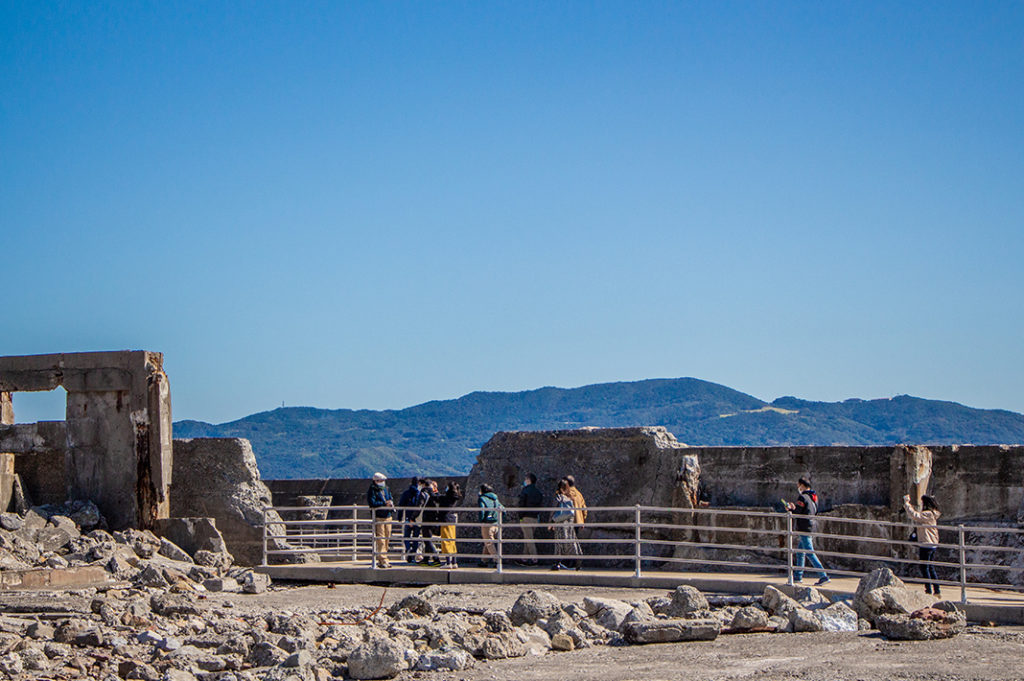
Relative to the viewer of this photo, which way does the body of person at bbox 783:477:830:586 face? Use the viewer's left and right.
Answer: facing to the left of the viewer

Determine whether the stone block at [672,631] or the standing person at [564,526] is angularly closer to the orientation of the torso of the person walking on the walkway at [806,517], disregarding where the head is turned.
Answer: the standing person

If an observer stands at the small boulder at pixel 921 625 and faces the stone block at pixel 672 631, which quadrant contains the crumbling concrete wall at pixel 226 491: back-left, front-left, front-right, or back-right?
front-right

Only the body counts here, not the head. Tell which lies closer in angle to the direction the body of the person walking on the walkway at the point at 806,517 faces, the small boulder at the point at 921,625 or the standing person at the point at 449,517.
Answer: the standing person

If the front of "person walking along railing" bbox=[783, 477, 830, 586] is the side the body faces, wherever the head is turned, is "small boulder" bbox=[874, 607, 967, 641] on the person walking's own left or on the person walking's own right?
on the person walking's own left

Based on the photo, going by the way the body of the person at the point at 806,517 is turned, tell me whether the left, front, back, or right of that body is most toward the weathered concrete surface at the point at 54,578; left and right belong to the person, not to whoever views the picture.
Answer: front

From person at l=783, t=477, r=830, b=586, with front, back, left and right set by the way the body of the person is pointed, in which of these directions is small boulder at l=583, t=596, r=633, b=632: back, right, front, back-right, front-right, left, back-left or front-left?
front-left

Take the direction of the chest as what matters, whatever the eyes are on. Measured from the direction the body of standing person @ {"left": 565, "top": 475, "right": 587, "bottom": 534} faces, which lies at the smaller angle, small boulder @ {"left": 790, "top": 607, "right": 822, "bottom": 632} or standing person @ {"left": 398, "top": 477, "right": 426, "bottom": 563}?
the standing person
